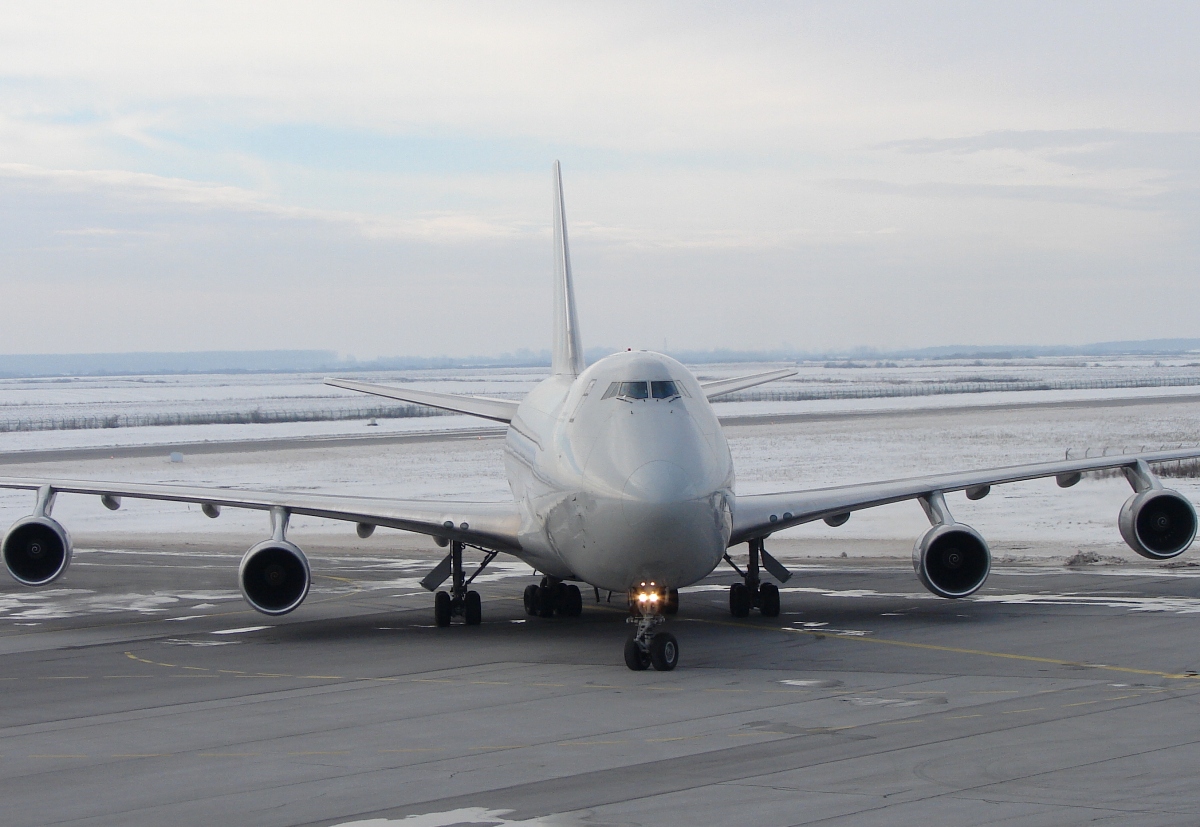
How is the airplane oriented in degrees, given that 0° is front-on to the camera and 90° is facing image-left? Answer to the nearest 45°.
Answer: approximately 0°
